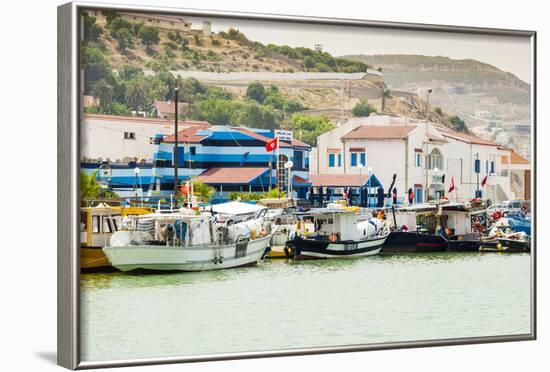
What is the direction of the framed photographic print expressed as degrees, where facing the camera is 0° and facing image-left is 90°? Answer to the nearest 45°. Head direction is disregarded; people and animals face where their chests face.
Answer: approximately 315°
